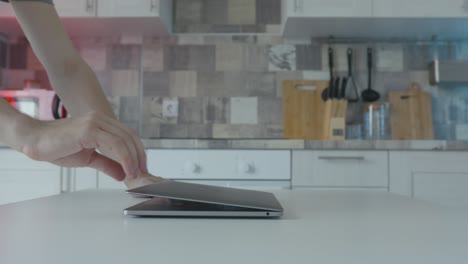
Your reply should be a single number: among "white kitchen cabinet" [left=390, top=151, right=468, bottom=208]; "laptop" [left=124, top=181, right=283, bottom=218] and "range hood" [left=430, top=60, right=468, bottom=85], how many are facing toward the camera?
2

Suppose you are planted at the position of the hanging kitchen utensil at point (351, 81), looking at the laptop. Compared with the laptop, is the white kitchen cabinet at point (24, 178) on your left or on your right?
right

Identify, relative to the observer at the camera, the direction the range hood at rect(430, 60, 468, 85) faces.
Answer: facing the viewer

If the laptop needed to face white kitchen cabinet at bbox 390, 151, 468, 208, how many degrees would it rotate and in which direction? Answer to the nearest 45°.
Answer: approximately 135° to its right

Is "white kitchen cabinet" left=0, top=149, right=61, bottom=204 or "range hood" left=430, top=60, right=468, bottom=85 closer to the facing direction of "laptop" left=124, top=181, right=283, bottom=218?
the white kitchen cabinet

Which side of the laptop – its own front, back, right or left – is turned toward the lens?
left

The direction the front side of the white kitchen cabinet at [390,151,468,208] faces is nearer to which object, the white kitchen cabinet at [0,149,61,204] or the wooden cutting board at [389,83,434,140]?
the white kitchen cabinet

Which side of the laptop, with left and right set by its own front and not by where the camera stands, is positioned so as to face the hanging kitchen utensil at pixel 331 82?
right

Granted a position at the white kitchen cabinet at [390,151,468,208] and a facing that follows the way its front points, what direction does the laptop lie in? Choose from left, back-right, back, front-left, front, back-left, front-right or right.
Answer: front

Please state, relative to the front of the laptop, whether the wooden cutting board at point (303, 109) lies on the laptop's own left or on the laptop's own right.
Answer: on the laptop's own right

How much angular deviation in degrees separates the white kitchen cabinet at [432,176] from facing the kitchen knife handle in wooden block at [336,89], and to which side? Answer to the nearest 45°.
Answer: approximately 135° to its right

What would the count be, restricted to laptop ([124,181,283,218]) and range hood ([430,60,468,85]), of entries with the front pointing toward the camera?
1

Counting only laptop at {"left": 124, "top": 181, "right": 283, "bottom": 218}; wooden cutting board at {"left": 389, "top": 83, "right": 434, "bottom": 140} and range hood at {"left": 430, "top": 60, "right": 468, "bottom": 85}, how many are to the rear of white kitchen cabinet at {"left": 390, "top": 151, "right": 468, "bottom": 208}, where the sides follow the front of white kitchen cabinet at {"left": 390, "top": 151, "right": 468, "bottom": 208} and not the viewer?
2

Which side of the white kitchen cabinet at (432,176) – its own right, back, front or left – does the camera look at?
front
